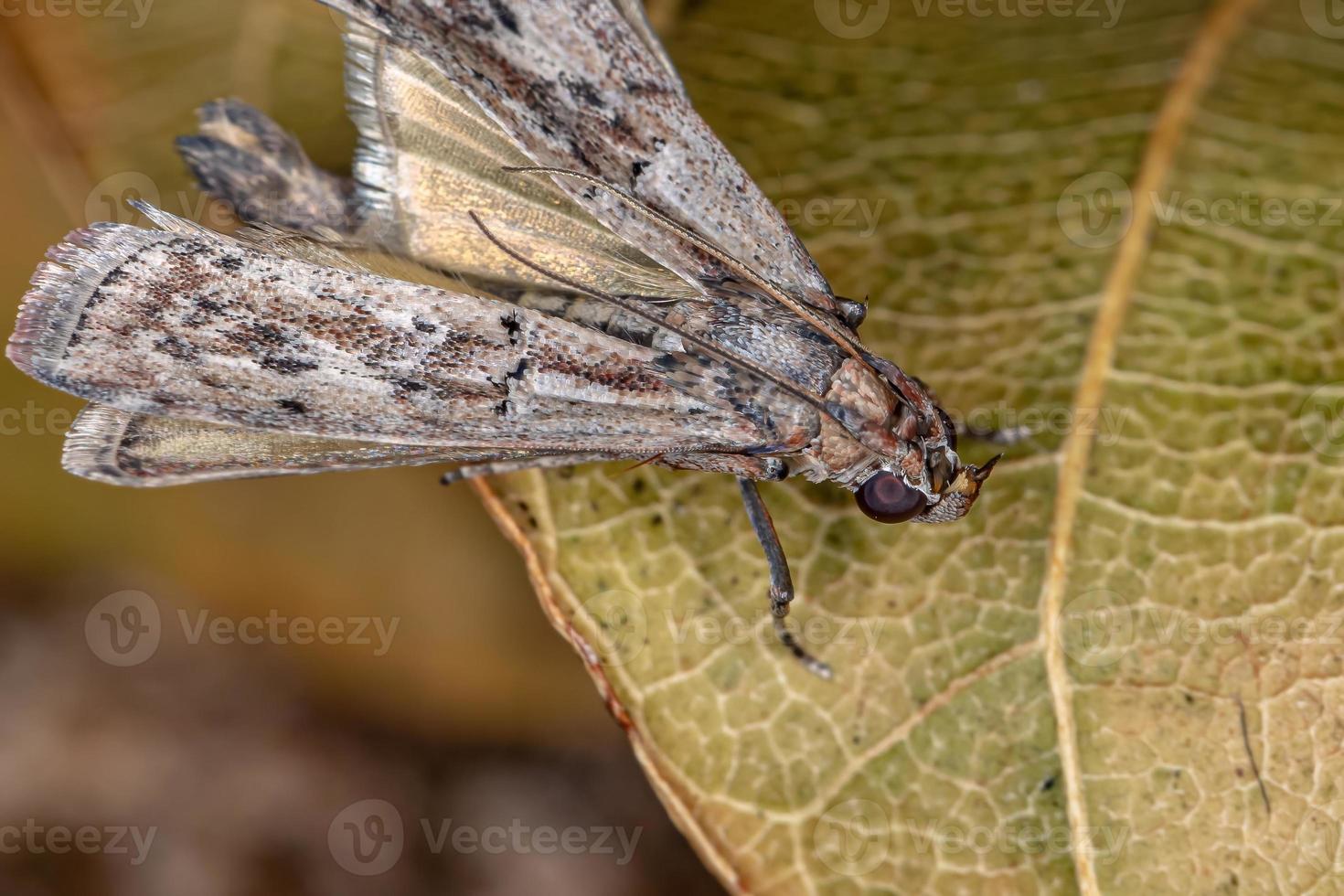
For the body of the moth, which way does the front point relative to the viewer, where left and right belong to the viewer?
facing the viewer and to the right of the viewer
